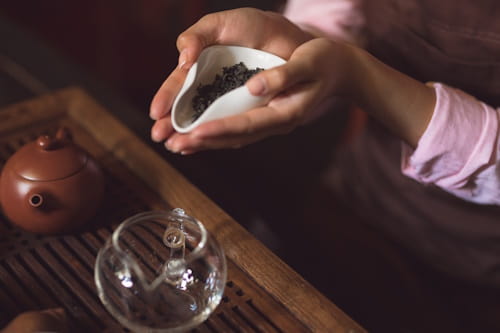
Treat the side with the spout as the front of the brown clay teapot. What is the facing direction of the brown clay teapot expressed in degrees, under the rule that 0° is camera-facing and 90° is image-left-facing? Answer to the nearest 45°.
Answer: approximately 0°
